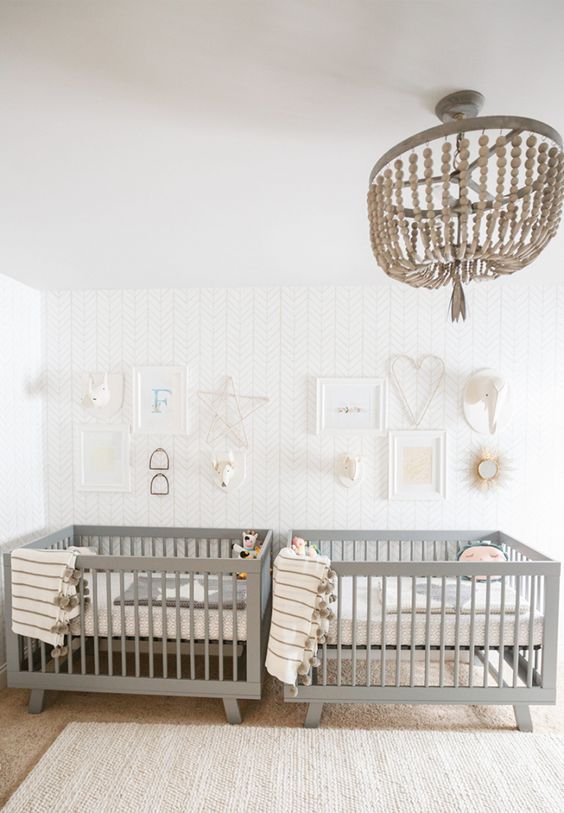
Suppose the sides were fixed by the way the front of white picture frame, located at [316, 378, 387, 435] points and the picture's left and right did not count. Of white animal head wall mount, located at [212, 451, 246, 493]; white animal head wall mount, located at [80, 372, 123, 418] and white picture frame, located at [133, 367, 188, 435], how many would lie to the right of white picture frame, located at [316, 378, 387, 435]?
3

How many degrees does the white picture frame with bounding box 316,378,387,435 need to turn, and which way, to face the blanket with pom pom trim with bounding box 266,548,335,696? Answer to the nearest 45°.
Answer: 0° — it already faces it
